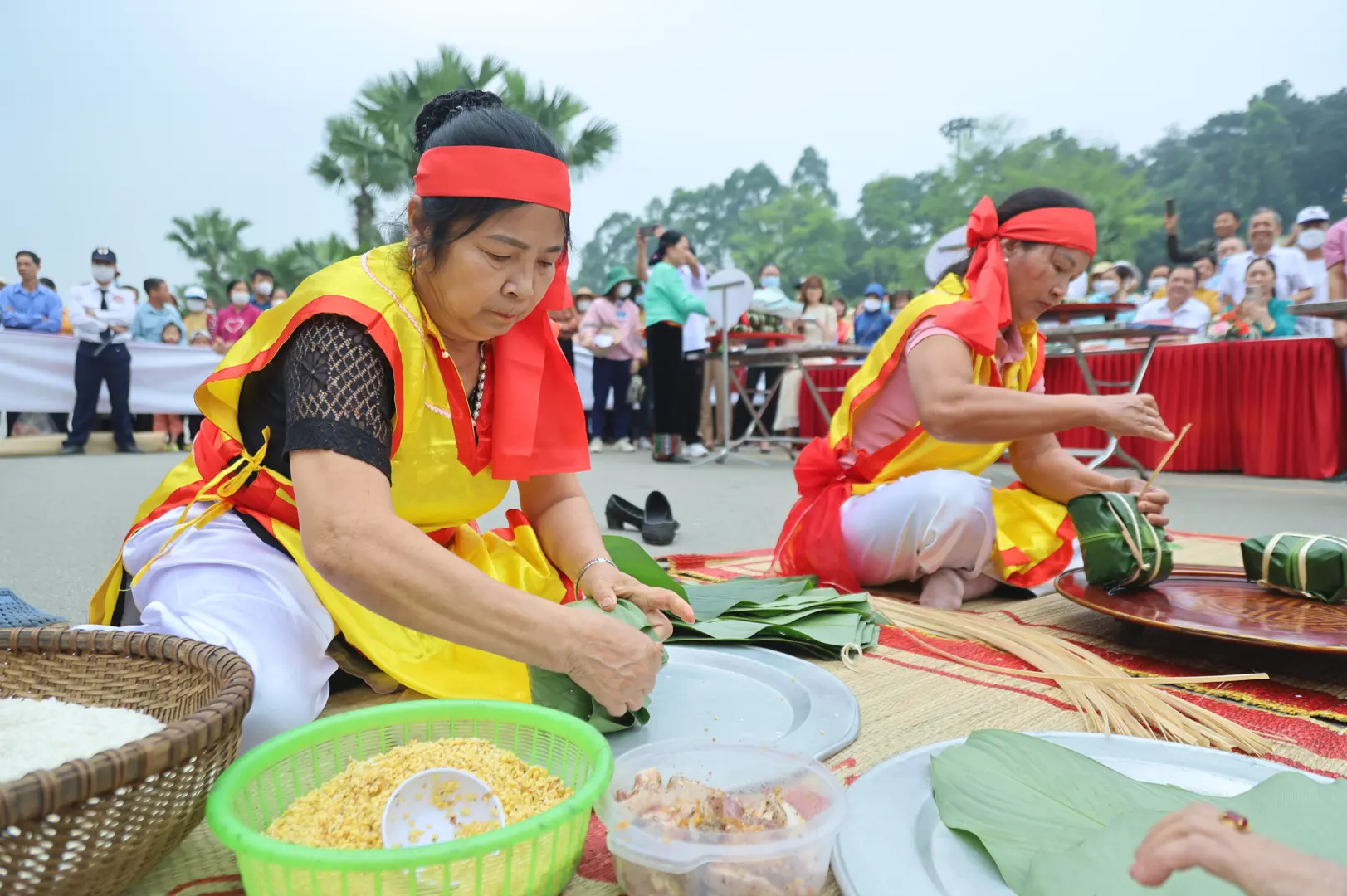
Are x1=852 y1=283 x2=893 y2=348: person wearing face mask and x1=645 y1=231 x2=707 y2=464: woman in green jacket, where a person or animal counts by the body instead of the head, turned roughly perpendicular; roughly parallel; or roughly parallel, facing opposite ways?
roughly perpendicular

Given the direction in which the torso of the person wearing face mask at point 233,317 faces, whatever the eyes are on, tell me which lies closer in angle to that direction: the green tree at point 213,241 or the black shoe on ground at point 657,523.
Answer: the black shoe on ground

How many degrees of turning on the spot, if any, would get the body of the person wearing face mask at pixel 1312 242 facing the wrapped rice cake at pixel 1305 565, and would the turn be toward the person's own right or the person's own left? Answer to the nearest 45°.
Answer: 0° — they already face it

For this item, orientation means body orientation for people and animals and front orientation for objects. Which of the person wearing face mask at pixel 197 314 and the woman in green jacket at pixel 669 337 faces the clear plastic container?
the person wearing face mask

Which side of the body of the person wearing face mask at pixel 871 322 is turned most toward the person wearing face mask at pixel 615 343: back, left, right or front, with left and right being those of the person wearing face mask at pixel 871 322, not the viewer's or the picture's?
right

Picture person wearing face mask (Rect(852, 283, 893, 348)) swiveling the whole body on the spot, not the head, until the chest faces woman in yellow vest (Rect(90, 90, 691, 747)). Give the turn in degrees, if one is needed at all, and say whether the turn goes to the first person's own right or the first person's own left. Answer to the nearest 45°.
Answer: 0° — they already face them

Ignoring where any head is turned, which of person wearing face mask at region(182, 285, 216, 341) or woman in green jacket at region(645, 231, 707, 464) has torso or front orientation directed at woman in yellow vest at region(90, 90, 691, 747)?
the person wearing face mask
